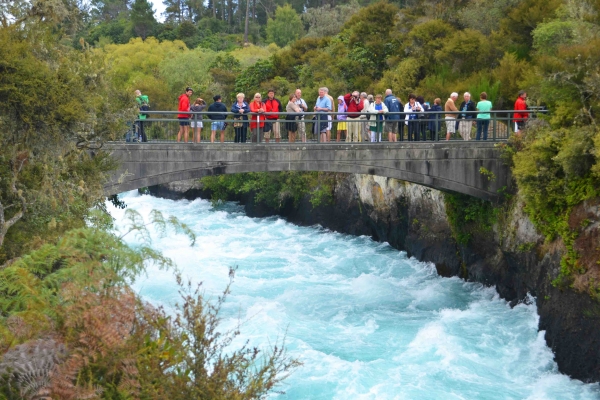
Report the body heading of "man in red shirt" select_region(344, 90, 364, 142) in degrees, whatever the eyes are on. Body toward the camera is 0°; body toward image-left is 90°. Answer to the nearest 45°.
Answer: approximately 0°

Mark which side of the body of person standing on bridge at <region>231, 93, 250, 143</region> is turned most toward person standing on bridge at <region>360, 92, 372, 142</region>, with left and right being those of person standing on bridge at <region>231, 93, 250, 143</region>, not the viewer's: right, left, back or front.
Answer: left

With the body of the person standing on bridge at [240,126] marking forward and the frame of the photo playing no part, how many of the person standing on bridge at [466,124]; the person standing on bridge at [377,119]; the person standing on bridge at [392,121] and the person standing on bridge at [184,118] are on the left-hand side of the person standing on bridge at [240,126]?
3

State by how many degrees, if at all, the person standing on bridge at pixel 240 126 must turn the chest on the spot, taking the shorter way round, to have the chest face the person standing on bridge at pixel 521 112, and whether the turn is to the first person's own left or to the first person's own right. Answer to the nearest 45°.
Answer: approximately 90° to the first person's own left

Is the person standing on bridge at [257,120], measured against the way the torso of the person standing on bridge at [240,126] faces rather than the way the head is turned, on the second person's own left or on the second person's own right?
on the second person's own left

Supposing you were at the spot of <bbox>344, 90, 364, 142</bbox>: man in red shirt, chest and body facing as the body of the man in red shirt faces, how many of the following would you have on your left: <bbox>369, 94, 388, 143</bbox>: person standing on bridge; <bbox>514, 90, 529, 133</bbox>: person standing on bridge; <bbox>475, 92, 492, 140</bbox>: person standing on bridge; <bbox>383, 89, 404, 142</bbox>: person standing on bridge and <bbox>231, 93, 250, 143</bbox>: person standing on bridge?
4

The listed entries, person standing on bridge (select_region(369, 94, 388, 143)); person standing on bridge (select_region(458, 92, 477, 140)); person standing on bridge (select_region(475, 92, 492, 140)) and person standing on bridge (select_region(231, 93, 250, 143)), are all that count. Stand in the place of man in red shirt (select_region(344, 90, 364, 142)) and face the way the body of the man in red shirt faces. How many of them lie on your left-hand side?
3

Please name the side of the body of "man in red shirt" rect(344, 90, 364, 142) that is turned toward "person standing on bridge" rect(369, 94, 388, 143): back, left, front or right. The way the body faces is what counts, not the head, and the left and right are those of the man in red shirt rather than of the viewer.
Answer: left

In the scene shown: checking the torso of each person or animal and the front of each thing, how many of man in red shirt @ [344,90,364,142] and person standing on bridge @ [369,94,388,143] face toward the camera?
2

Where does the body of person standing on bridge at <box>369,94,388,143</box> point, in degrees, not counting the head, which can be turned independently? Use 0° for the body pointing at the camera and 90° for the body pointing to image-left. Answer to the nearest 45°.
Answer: approximately 0°

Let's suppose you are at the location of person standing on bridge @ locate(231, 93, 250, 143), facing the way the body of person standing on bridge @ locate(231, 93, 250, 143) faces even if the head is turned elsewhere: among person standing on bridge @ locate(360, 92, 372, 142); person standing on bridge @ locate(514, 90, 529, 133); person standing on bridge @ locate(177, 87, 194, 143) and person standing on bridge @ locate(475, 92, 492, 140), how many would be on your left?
3
